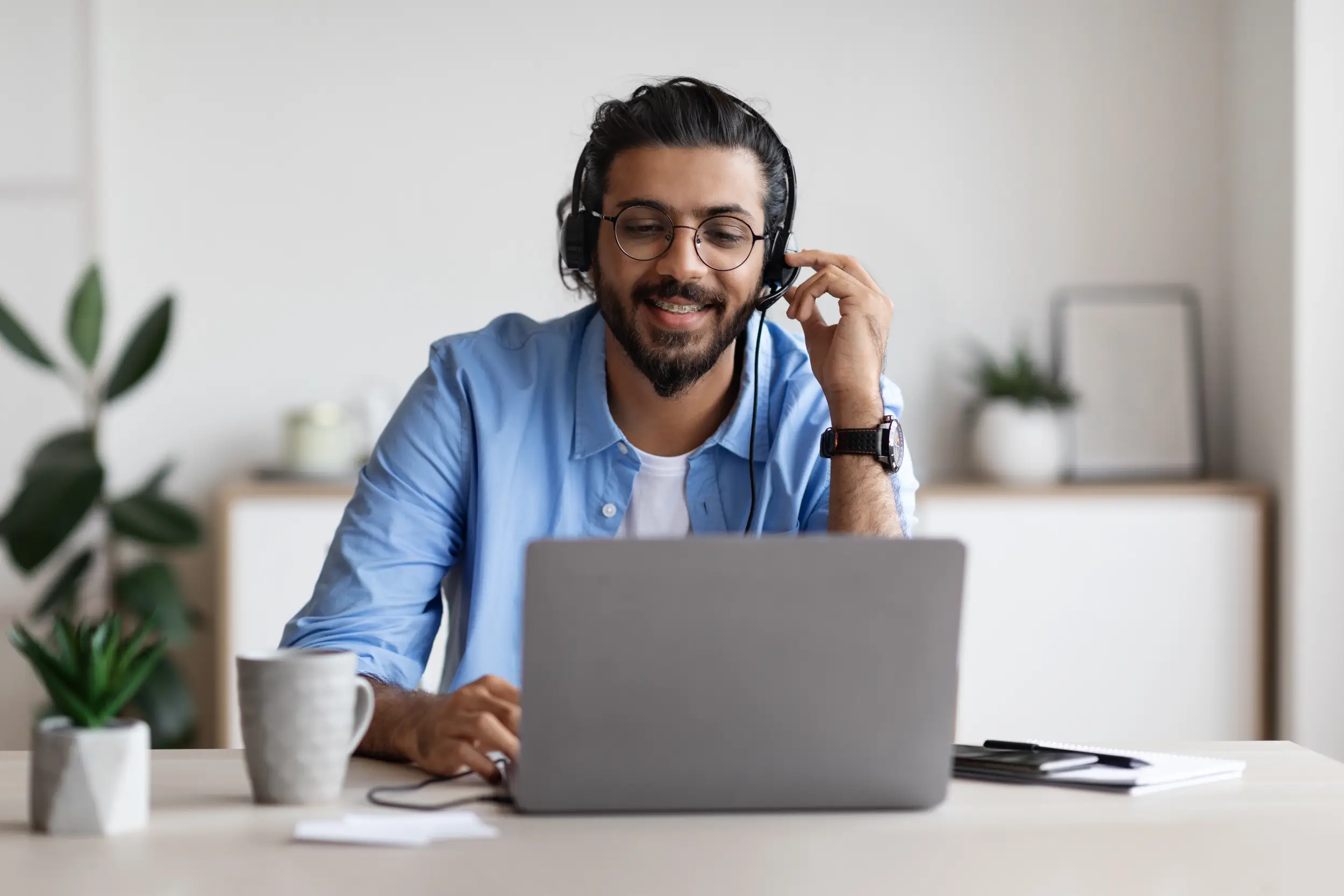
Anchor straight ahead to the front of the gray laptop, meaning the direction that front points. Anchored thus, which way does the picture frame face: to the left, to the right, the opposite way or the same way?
the opposite way

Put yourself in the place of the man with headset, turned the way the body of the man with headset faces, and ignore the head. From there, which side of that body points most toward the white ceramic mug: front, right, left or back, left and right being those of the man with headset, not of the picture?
front

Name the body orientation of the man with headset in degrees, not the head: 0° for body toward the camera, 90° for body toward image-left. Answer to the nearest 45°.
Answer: approximately 0°

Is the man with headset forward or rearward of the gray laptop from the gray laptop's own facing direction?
forward

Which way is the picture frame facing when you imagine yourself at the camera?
facing the viewer

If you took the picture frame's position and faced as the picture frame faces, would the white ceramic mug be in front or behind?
in front

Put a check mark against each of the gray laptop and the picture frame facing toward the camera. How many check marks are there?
1

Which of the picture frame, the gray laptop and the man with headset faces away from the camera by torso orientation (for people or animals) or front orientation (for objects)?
the gray laptop

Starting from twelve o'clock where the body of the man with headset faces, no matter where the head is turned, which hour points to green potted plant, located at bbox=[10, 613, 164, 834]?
The green potted plant is roughly at 1 o'clock from the man with headset.

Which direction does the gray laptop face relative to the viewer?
away from the camera

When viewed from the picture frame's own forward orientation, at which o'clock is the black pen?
The black pen is roughly at 12 o'clock from the picture frame.

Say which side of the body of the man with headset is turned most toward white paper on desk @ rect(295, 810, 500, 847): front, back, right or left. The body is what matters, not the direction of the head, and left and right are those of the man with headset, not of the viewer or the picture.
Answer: front

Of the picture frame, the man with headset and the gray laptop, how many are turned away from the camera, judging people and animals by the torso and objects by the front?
1

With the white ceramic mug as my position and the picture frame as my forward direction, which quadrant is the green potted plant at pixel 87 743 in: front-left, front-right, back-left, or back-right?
back-left
